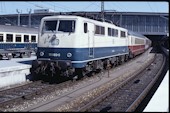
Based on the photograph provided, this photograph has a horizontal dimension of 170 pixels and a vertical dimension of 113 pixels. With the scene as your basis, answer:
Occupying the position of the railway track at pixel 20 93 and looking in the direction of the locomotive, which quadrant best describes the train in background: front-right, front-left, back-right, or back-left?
front-left

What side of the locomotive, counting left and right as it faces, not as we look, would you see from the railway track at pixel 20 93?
front

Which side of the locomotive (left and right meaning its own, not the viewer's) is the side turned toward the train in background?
right

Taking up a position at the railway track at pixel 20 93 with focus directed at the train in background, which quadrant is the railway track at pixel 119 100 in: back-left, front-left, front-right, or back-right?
back-right

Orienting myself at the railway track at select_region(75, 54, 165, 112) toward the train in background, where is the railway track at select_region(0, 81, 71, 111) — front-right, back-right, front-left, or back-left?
front-left

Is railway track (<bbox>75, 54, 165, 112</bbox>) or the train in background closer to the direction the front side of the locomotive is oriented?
the railway track

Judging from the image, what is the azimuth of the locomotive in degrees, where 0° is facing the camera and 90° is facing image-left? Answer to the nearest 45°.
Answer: approximately 45°

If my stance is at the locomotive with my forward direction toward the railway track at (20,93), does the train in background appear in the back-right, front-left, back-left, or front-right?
back-right
